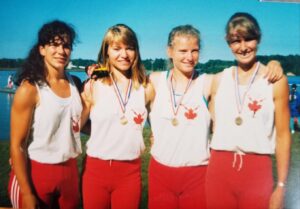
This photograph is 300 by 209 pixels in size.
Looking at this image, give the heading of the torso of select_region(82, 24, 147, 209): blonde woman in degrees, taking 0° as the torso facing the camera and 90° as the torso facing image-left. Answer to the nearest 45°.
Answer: approximately 0°

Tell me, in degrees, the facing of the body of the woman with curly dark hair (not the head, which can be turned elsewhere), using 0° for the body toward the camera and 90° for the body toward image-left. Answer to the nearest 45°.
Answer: approximately 315°

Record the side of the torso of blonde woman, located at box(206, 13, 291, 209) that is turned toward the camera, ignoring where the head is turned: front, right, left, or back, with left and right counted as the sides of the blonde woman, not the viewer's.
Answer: front

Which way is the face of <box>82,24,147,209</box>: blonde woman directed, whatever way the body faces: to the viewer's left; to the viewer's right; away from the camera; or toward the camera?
toward the camera

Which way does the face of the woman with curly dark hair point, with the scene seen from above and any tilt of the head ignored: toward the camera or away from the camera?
toward the camera

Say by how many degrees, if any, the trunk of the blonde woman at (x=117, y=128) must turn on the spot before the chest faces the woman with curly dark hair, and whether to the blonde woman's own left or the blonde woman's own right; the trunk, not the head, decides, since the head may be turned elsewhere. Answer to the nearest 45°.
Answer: approximately 90° to the blonde woman's own right

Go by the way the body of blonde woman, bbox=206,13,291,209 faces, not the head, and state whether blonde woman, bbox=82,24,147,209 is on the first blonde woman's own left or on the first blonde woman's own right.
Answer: on the first blonde woman's own right

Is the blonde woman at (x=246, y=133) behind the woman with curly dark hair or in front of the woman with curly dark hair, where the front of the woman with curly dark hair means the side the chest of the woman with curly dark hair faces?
in front

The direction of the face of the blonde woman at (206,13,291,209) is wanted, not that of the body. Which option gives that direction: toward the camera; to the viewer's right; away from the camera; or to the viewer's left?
toward the camera

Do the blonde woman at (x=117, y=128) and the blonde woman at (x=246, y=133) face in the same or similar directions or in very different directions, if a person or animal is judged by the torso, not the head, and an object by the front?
same or similar directions

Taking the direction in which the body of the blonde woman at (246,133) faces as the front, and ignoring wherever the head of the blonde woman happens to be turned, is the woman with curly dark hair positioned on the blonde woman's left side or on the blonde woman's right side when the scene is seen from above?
on the blonde woman's right side

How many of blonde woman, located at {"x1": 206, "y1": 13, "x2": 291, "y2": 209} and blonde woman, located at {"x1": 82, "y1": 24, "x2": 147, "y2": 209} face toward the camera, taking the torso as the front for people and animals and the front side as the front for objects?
2

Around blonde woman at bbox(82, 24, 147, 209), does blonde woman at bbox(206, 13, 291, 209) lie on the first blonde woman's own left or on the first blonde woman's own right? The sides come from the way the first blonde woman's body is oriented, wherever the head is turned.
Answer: on the first blonde woman's own left
